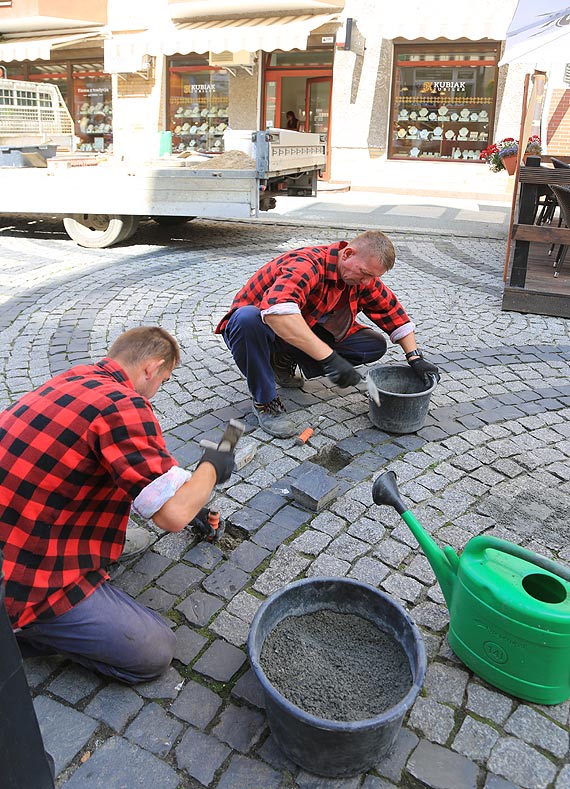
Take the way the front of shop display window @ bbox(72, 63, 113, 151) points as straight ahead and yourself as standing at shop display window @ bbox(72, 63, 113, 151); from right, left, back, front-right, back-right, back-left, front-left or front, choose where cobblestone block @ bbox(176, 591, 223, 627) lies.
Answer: front

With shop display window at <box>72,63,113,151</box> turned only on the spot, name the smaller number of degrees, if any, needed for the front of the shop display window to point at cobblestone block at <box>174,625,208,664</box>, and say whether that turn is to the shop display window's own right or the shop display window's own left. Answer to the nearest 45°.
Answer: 0° — it already faces it

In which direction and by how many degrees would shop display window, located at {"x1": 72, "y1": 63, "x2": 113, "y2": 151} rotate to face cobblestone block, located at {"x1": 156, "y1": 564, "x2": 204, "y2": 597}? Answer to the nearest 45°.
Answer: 0° — it already faces it

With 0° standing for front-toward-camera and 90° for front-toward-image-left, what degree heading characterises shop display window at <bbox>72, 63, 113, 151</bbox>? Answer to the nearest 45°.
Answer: approximately 0°

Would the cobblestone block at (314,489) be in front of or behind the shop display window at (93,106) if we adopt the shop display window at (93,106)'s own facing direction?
in front

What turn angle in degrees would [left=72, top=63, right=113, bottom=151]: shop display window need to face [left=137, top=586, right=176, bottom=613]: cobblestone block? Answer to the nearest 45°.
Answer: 0° — it already faces it

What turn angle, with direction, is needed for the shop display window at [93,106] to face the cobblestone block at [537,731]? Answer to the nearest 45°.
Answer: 0° — it already faces it

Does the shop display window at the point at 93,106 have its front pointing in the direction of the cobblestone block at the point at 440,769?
yes

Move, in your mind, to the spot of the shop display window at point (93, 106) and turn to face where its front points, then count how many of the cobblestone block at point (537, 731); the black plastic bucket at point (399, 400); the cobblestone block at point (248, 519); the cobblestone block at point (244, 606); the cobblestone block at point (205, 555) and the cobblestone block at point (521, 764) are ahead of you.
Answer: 6

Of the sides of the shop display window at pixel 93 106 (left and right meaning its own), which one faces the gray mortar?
front

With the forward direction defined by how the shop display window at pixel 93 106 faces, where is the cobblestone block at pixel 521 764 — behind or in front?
in front

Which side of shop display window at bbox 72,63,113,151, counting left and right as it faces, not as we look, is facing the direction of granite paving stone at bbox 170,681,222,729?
front

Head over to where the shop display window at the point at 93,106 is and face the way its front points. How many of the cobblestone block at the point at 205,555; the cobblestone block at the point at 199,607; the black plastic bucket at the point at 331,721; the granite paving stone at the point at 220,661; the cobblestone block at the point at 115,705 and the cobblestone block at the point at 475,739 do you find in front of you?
6

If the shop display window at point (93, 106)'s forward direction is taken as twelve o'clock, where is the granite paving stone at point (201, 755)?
The granite paving stone is roughly at 12 o'clock from the shop display window.

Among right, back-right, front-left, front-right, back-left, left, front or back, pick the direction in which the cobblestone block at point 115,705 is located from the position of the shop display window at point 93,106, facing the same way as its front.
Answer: front

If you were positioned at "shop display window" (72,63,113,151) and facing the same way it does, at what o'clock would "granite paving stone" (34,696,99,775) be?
The granite paving stone is roughly at 12 o'clock from the shop display window.
